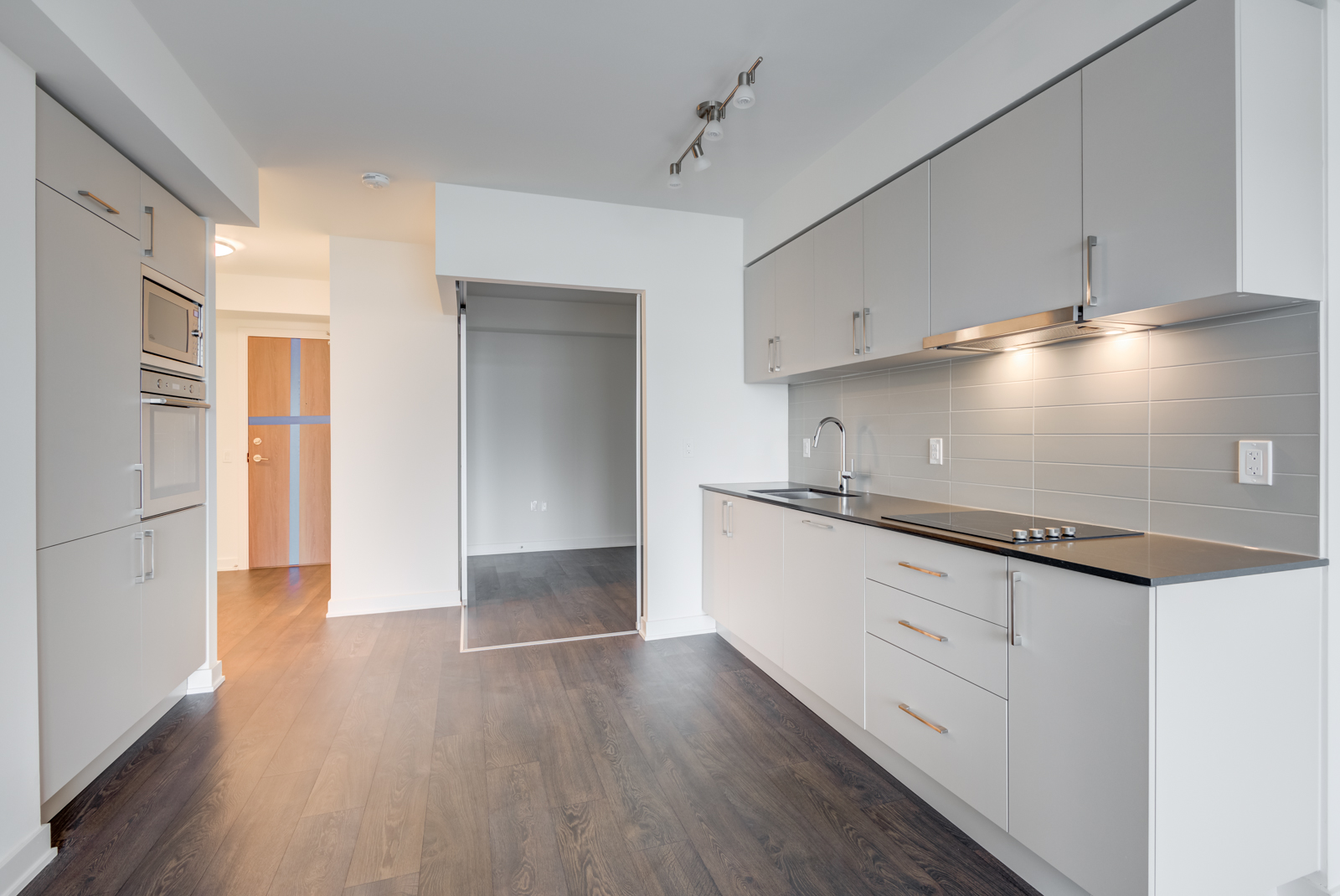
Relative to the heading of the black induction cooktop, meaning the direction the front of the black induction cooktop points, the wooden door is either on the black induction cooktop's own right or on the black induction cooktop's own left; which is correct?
on the black induction cooktop's own right

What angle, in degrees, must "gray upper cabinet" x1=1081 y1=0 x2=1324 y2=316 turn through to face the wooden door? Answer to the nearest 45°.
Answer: approximately 45° to its right

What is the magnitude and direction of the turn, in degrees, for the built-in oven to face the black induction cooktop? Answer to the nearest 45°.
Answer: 0° — it already faces it

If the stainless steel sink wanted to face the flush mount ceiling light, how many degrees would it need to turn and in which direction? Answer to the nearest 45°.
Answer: approximately 45° to its right

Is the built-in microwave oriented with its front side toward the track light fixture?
yes

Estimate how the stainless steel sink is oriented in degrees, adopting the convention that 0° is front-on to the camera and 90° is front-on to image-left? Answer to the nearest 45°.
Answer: approximately 45°

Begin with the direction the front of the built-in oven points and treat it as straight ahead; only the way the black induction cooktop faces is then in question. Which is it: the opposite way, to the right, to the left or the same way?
the opposite way

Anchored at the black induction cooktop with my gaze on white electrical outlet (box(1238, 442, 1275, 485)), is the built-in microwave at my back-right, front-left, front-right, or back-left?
back-right

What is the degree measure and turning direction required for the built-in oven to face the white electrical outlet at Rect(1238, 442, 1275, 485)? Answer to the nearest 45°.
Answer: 0° — it already faces it

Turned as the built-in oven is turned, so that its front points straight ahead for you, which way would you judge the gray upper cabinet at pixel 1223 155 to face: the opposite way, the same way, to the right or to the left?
the opposite way

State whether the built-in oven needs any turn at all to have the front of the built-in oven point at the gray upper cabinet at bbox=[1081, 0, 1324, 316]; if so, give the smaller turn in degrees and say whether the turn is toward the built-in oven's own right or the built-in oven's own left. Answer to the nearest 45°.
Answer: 0° — it already faces it
